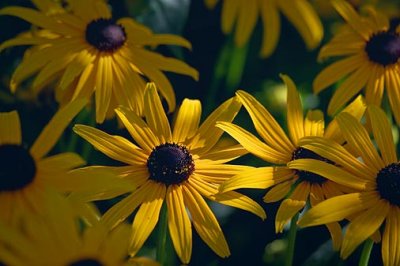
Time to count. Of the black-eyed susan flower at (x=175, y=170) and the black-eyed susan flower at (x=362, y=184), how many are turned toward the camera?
2

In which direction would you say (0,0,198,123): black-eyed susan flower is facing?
toward the camera

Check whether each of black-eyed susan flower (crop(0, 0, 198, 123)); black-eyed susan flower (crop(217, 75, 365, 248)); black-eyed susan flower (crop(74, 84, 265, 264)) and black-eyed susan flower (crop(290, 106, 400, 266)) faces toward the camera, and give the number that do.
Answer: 4

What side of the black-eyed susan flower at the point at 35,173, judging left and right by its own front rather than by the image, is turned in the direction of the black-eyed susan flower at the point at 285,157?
left

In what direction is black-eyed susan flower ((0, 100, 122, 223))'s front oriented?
toward the camera

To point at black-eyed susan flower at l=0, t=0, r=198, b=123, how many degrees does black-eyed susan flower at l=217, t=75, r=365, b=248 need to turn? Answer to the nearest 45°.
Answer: approximately 90° to its right

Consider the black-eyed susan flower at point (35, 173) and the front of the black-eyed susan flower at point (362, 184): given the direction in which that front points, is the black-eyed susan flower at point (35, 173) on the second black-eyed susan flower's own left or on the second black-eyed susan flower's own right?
on the second black-eyed susan flower's own right

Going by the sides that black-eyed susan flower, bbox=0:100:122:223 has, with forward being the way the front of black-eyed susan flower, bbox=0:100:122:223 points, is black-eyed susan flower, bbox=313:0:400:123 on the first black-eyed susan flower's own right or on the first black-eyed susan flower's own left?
on the first black-eyed susan flower's own left

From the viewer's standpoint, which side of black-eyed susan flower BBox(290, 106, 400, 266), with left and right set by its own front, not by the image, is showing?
front

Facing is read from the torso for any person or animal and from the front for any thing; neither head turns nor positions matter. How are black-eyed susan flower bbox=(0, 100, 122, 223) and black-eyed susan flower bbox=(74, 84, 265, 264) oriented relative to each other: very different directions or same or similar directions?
same or similar directions
